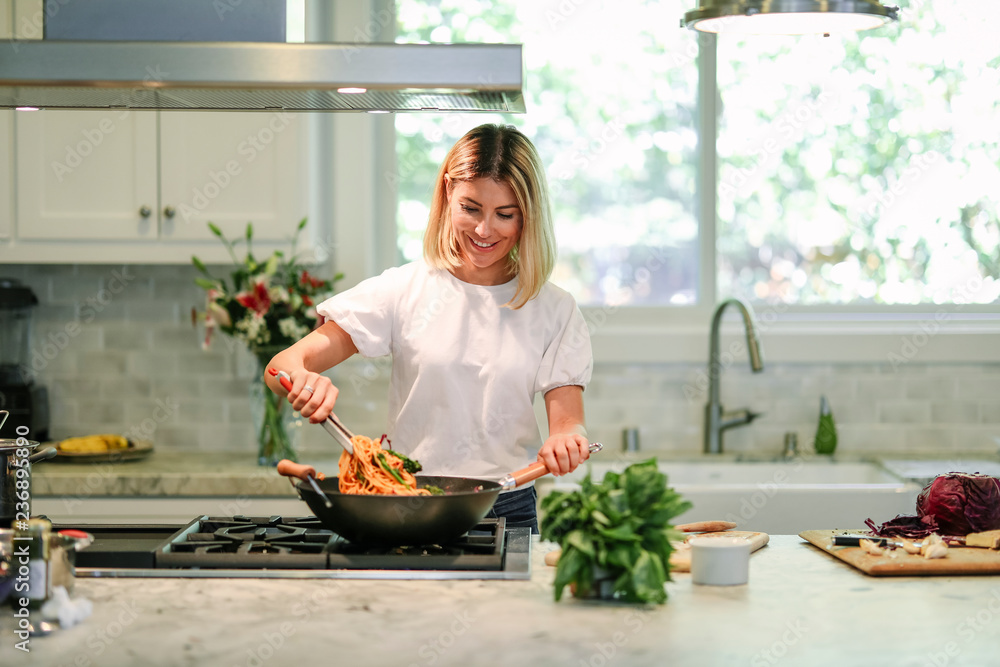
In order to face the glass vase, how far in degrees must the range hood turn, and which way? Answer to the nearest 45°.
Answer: approximately 180°

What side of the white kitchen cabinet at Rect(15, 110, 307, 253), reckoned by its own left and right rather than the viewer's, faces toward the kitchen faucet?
left

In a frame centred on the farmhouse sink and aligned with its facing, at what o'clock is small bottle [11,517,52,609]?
The small bottle is roughly at 1 o'clock from the farmhouse sink.

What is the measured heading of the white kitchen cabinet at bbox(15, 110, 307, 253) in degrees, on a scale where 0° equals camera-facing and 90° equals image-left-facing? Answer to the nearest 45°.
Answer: approximately 0°

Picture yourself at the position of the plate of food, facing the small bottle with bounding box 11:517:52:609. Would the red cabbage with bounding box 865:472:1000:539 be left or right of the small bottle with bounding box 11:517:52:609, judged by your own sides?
left

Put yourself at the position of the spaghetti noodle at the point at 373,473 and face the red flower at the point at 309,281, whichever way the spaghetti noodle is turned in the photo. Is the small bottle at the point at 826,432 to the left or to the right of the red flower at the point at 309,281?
right

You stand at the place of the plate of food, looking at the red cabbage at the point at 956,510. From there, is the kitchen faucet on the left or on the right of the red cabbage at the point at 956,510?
left

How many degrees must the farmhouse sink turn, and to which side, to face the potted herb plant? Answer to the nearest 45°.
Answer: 0° — it already faces it

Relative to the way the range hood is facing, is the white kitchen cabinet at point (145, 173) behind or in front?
behind

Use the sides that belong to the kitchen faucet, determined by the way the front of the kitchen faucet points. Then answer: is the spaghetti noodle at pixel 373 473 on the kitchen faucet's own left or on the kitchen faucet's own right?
on the kitchen faucet's own right

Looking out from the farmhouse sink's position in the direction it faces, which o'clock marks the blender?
The blender is roughly at 3 o'clock from the farmhouse sink.
